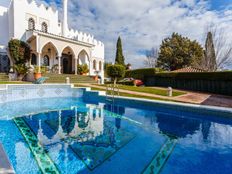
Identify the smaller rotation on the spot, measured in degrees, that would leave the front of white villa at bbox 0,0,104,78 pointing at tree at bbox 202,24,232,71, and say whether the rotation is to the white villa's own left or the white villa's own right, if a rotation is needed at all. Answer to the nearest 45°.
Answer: approximately 45° to the white villa's own left

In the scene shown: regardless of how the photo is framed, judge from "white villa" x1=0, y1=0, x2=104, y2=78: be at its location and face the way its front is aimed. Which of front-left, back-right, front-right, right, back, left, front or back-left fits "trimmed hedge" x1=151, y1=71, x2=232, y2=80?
front

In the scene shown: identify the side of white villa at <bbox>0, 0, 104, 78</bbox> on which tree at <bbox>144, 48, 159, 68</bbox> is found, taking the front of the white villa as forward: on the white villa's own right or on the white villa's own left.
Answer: on the white villa's own left

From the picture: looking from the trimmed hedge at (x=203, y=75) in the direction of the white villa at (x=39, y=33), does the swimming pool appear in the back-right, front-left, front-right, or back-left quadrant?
front-left

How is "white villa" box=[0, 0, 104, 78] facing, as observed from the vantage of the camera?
facing the viewer and to the right of the viewer

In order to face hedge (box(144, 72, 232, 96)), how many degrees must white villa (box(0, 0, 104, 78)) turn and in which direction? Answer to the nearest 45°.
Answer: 0° — it already faces it

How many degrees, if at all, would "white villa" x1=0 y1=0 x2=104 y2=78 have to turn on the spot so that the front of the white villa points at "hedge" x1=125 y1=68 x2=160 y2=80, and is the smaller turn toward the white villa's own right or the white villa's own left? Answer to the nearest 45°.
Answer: approximately 45° to the white villa's own left
